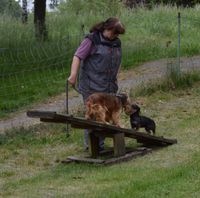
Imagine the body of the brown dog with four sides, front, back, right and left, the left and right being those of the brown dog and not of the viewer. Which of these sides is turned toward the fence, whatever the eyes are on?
left

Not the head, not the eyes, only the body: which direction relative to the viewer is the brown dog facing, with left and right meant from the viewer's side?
facing to the right of the viewer

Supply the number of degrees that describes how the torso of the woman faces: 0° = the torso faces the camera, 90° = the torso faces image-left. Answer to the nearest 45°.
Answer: approximately 315°

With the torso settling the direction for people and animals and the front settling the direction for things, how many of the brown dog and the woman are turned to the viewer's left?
0
